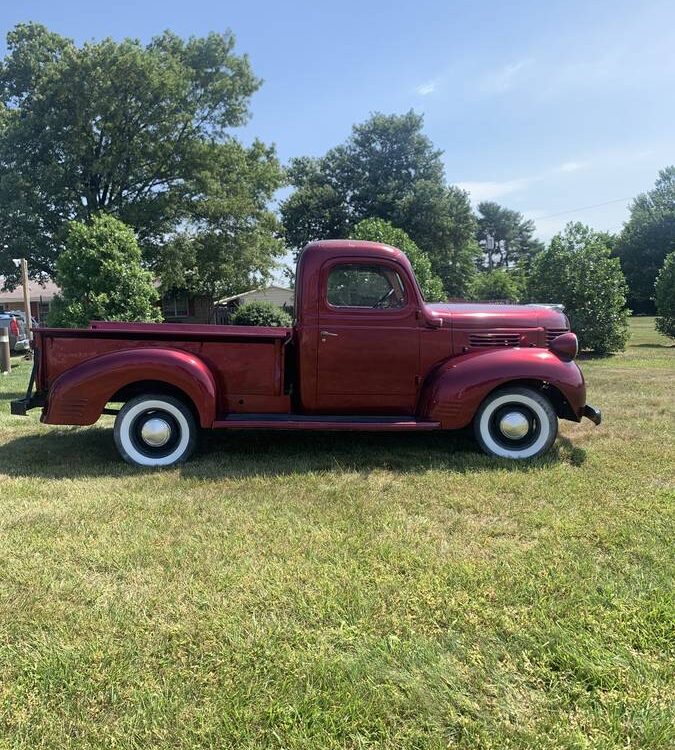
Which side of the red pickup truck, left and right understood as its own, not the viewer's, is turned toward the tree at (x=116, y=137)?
left

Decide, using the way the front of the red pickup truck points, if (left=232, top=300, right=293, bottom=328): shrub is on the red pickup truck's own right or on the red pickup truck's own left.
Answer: on the red pickup truck's own left

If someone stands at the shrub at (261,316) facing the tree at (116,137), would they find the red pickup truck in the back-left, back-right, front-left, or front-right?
back-left

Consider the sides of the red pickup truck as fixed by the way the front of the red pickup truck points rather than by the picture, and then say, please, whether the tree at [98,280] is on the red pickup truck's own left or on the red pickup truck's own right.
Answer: on the red pickup truck's own left

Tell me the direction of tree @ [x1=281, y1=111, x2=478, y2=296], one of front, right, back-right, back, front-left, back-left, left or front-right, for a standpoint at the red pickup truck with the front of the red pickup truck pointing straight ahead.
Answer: left

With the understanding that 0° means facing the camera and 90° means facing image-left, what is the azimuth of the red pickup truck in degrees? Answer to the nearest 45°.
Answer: approximately 270°

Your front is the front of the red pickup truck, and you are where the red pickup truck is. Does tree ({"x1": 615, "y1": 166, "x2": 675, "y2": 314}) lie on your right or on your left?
on your left

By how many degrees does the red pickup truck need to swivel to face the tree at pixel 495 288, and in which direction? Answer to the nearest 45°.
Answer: approximately 90° to its left
